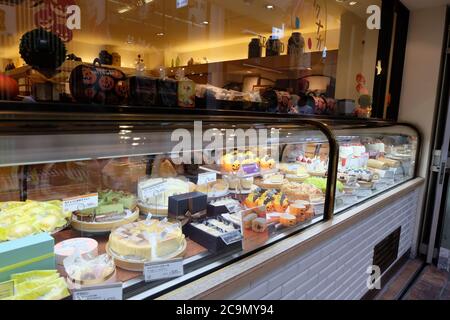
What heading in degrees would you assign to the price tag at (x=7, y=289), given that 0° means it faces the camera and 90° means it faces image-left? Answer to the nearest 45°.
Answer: approximately 315°

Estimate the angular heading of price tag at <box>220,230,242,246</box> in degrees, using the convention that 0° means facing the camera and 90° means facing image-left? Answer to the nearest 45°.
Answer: approximately 315°

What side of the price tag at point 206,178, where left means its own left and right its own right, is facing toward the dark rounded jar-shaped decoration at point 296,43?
left

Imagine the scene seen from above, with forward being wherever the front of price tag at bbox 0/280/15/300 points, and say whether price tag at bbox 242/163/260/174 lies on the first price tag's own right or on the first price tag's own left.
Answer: on the first price tag's own left

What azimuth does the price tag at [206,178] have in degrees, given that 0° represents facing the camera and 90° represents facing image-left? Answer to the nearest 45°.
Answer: approximately 315°
